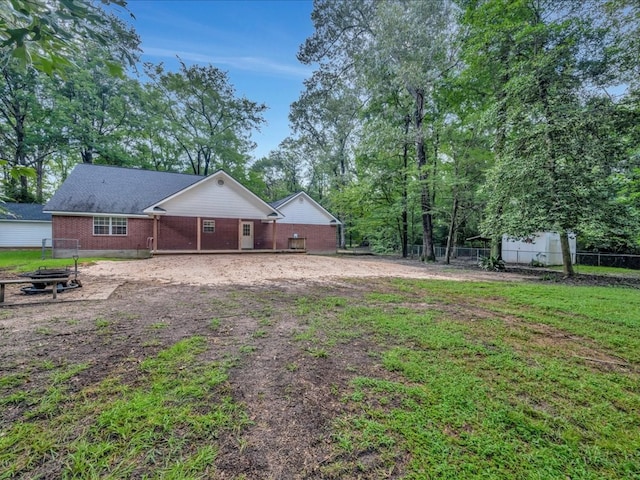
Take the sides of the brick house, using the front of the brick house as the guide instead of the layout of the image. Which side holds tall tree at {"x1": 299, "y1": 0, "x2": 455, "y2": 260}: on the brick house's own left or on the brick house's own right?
on the brick house's own right

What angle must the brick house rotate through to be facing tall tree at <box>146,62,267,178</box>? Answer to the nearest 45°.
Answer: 0° — it already faces it

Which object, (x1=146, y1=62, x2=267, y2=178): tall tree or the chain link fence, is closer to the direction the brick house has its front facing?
the tall tree

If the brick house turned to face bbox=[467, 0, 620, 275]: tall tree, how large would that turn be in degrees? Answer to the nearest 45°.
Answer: approximately 135° to its right

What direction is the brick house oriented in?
away from the camera

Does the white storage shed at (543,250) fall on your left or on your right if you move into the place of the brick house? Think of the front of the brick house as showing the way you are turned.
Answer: on your right

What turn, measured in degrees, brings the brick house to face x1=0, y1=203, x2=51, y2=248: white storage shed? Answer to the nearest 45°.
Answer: approximately 45° to its left

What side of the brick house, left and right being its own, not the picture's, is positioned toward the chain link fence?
right
